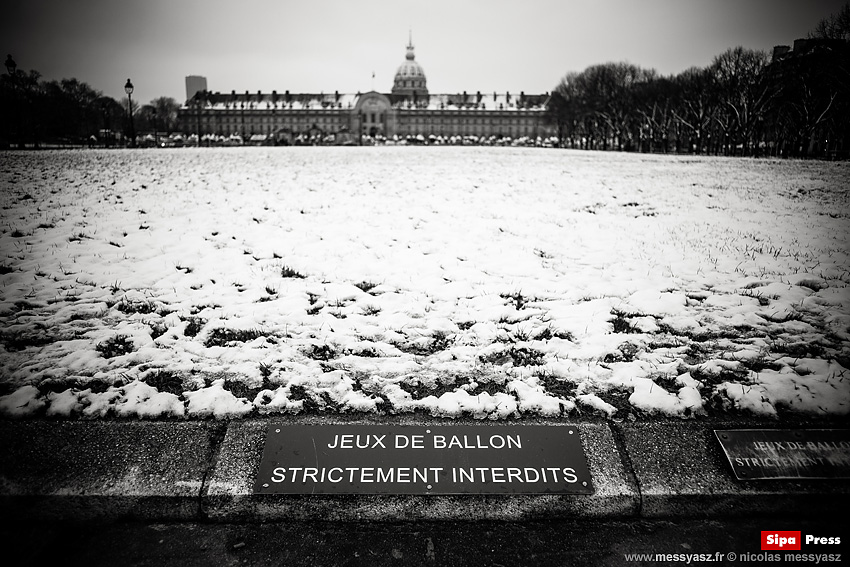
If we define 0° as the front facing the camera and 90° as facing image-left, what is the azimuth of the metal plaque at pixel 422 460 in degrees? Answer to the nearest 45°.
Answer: approximately 0°

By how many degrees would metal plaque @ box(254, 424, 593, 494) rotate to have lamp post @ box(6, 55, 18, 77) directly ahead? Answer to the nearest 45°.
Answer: approximately 135° to its right

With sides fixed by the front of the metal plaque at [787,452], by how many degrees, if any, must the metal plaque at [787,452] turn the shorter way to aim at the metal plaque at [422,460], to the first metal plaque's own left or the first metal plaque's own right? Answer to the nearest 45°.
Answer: approximately 45° to the first metal plaque's own right

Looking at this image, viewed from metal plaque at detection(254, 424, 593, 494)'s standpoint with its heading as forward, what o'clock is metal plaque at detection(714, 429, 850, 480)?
metal plaque at detection(714, 429, 850, 480) is roughly at 9 o'clock from metal plaque at detection(254, 424, 593, 494).

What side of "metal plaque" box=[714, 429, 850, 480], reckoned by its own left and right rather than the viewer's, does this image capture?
front

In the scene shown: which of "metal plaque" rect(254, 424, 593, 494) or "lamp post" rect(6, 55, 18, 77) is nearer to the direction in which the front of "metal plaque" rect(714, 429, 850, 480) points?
the metal plaque

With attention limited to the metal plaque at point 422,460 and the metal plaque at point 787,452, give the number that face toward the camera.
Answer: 2

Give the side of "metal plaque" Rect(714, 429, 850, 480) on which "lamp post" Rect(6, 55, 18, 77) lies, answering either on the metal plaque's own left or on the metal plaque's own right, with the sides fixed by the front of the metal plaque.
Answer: on the metal plaque's own right
